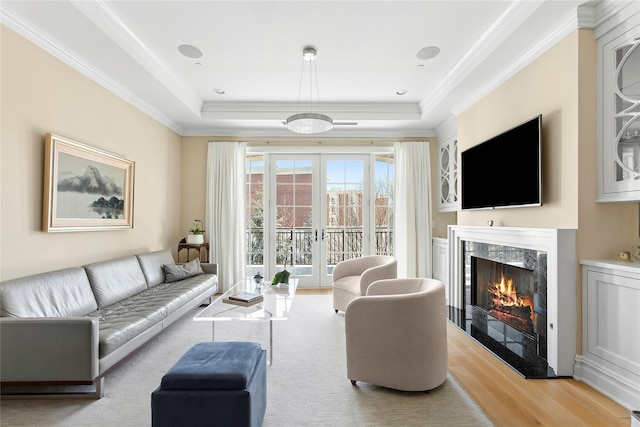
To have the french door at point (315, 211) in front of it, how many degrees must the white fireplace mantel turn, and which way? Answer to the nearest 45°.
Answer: approximately 90° to its right

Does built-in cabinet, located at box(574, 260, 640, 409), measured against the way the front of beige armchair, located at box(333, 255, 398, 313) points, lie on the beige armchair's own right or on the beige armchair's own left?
on the beige armchair's own left

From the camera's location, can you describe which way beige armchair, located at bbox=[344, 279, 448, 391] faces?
facing away from the viewer and to the left of the viewer

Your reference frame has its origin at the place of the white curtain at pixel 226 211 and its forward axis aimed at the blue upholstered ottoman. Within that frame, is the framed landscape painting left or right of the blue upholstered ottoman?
right

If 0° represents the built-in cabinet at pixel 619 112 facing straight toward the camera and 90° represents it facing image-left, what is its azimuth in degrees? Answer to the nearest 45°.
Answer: approximately 45°

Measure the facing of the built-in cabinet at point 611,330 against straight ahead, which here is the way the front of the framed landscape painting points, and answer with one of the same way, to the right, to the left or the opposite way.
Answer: the opposite way

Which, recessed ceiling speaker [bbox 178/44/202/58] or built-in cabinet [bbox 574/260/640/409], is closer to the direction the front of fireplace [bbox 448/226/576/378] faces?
the recessed ceiling speaker

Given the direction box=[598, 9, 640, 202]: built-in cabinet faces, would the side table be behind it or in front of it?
in front

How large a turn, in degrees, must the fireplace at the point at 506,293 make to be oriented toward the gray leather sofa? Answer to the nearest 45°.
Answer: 0° — it already faces it
